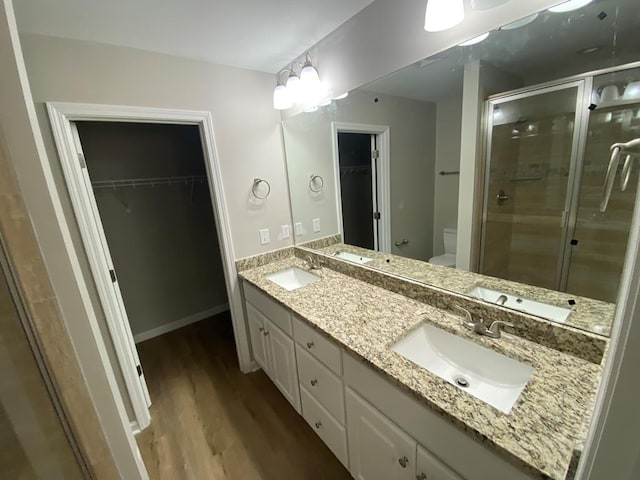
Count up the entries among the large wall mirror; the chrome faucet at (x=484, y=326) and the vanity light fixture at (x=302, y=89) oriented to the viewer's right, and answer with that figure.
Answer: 0

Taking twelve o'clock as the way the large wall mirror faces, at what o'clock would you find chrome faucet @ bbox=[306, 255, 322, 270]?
The chrome faucet is roughly at 2 o'clock from the large wall mirror.

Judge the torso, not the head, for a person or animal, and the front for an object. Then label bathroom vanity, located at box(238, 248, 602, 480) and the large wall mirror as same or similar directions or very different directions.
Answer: same or similar directions

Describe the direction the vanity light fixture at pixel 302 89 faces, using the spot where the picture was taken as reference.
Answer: facing the viewer and to the left of the viewer

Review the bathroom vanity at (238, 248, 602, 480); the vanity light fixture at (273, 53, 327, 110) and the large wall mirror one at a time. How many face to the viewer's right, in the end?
0

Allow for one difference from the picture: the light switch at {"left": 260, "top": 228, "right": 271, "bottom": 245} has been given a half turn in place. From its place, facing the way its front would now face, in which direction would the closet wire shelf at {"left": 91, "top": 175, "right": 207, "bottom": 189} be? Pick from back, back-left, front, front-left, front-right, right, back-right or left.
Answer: front

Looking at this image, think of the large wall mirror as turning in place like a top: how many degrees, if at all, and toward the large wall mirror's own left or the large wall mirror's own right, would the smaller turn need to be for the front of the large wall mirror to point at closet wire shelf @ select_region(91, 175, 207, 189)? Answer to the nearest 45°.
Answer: approximately 45° to the large wall mirror's own right

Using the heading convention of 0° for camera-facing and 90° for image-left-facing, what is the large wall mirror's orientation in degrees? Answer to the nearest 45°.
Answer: approximately 45°

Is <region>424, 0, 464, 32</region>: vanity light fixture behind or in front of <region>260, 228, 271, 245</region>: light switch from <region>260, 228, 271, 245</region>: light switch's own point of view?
in front

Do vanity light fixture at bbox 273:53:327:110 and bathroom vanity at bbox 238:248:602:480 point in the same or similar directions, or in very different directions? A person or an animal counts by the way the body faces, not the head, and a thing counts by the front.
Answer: same or similar directions
